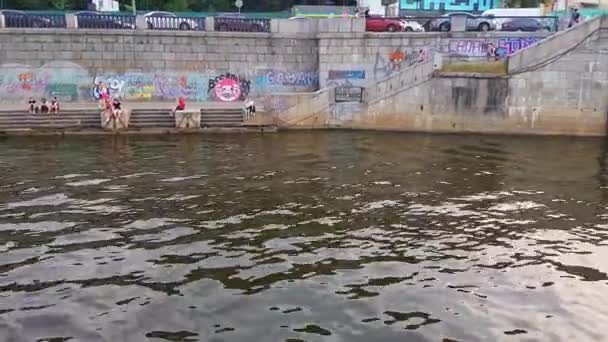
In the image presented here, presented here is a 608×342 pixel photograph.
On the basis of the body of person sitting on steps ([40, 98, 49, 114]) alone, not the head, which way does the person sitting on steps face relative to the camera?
toward the camera

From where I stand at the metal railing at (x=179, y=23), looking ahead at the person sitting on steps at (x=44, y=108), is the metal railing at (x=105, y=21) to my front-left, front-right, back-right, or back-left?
front-right

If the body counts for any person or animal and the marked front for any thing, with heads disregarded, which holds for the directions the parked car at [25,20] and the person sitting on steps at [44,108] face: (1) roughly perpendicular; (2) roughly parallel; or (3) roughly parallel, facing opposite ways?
roughly perpendicular

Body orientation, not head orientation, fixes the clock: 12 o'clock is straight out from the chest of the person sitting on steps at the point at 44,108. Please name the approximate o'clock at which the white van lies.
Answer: The white van is roughly at 9 o'clock from the person sitting on steps.

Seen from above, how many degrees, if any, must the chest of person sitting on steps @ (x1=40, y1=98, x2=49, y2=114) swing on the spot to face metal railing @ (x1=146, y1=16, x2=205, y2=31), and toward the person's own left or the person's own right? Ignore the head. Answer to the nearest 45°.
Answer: approximately 90° to the person's own left

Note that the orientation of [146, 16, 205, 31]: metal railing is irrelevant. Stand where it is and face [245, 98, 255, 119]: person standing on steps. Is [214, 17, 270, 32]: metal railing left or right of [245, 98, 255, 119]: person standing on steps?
left
